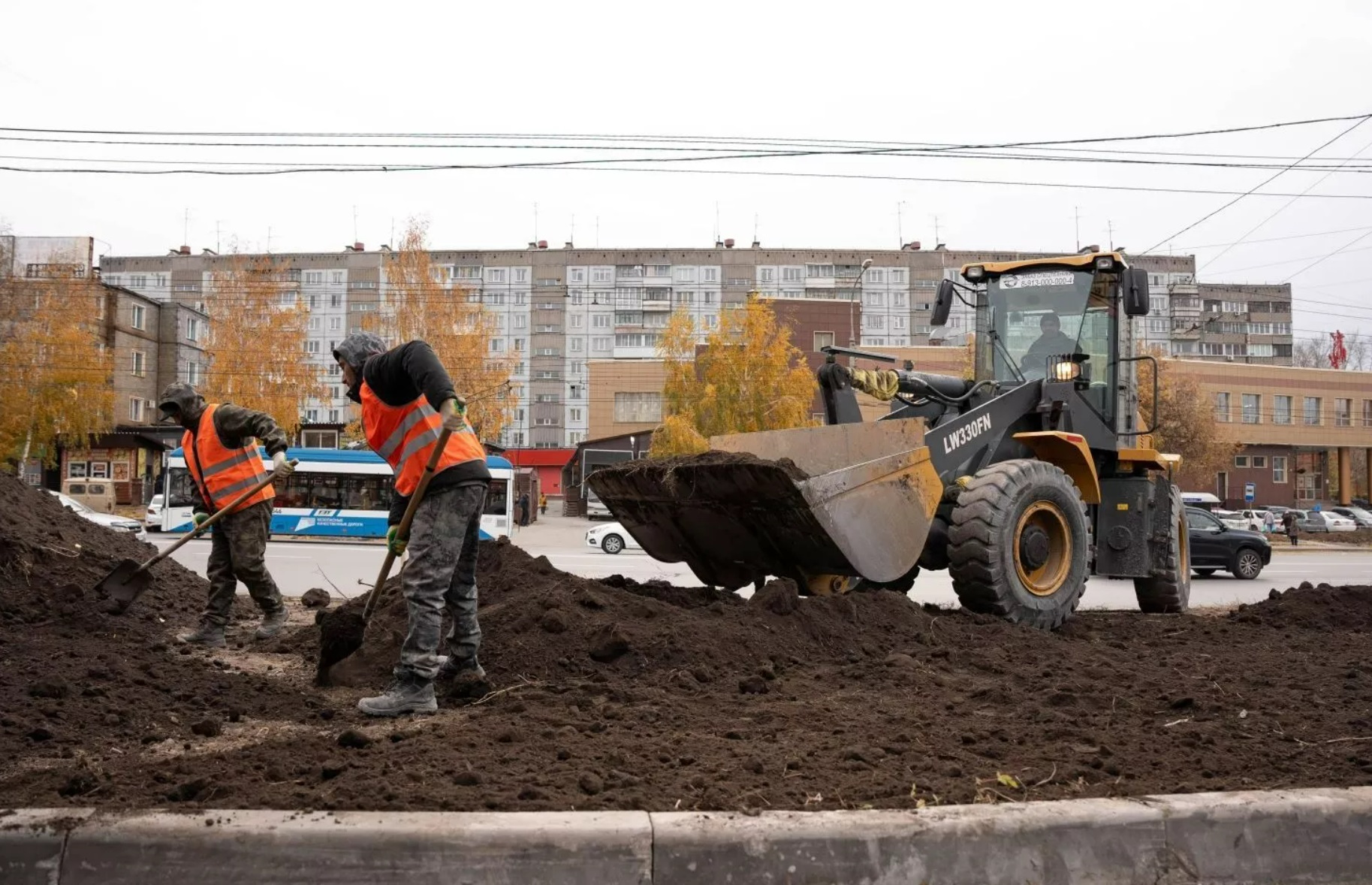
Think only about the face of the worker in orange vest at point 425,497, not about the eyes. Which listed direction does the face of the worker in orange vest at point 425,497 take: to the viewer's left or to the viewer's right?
to the viewer's left

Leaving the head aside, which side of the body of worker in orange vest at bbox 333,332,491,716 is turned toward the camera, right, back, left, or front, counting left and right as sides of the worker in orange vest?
left

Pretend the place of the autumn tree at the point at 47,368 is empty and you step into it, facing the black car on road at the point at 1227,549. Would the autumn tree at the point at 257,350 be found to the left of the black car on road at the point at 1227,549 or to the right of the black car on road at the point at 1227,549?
left

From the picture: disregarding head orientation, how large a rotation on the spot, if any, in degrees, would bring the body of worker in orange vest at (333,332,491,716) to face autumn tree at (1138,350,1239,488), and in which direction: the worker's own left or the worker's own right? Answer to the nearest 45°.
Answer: approximately 135° to the worker's own right

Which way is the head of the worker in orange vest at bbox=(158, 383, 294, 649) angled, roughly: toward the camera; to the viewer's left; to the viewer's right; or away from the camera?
to the viewer's left

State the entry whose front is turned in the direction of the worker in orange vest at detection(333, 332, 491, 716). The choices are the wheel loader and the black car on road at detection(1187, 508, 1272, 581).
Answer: the wheel loader

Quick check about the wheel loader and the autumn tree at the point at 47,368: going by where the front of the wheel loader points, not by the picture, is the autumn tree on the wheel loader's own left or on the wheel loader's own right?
on the wheel loader's own right
